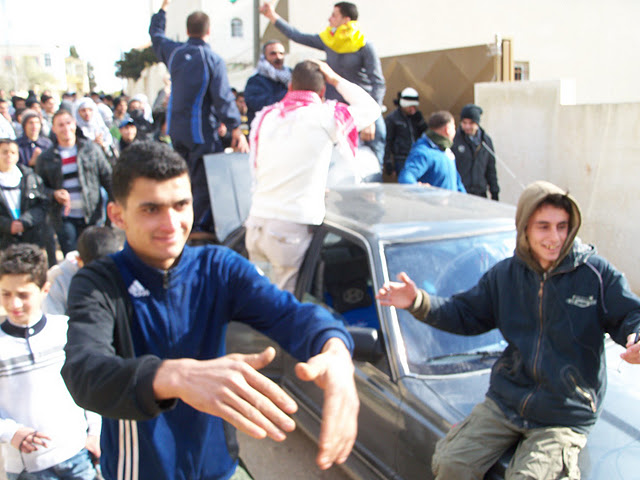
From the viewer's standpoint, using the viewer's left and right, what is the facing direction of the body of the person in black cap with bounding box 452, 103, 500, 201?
facing the viewer and to the left of the viewer

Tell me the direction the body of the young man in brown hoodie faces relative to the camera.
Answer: toward the camera

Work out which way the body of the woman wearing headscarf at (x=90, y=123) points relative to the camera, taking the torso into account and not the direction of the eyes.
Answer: toward the camera

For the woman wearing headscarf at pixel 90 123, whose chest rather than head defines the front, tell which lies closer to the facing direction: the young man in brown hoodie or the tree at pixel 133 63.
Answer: the young man in brown hoodie

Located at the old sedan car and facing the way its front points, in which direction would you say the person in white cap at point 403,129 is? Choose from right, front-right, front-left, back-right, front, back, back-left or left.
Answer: back-left

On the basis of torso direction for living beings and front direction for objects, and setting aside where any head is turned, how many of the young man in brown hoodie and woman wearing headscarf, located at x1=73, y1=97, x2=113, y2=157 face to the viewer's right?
0

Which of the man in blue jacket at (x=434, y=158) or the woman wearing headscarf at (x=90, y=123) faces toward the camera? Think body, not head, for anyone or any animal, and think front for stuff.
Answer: the woman wearing headscarf

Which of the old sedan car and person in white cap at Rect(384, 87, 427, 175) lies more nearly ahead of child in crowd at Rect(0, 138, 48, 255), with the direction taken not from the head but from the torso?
the old sedan car

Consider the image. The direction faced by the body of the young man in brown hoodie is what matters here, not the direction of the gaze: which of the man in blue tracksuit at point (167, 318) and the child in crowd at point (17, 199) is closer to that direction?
the man in blue tracksuit

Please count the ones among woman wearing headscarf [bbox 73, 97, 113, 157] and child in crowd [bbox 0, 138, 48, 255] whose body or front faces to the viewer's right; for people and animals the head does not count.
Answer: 0

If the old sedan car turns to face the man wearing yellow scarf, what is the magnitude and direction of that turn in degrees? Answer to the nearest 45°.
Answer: approximately 135° to its left

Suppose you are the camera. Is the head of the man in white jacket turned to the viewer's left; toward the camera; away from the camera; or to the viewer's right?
away from the camera

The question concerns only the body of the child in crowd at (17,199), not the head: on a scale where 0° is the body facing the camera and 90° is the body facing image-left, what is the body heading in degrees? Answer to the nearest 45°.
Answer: approximately 0°

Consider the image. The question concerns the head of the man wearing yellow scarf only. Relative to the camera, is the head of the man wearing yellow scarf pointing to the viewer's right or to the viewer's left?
to the viewer's left
